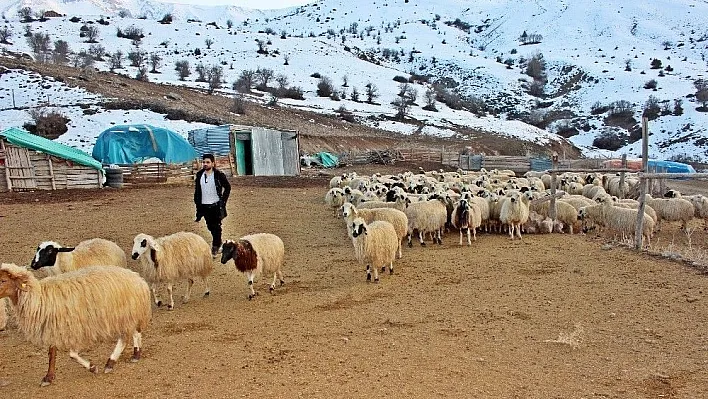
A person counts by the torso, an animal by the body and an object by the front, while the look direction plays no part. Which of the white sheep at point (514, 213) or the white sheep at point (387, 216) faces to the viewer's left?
the white sheep at point (387, 216)

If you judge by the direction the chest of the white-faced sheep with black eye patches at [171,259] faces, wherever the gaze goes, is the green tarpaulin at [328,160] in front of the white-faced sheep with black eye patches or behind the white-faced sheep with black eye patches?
behind

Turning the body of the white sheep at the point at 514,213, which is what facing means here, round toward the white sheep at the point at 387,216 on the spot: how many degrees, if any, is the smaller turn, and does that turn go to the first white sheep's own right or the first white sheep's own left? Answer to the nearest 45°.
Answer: approximately 45° to the first white sheep's own right

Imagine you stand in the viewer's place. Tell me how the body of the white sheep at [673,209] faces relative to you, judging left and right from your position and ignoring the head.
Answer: facing to the left of the viewer

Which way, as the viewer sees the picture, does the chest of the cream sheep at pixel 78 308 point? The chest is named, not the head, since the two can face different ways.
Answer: to the viewer's left

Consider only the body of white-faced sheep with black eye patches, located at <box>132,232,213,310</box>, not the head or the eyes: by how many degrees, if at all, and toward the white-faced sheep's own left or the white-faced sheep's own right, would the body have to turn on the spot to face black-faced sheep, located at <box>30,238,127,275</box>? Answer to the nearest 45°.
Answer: approximately 45° to the white-faced sheep's own right

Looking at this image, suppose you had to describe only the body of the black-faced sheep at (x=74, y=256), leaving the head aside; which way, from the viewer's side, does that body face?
to the viewer's left

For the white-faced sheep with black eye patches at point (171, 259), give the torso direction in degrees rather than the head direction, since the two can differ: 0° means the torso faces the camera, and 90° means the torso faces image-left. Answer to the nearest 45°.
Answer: approximately 45°

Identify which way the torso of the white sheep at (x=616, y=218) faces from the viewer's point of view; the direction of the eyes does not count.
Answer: to the viewer's left

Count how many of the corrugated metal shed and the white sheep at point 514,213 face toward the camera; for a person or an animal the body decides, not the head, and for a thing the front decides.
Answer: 2
